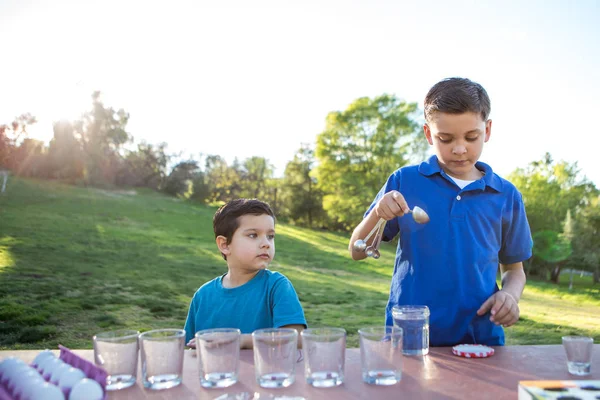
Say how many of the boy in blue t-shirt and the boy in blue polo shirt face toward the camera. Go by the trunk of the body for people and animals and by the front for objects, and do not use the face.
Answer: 2

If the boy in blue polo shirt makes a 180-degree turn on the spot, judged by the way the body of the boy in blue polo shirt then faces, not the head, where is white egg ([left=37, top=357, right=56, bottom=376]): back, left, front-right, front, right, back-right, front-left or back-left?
back-left

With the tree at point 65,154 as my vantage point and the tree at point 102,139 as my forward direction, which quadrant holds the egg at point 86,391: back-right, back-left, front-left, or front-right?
back-right

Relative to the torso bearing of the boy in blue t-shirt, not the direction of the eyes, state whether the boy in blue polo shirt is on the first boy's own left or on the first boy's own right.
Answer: on the first boy's own left

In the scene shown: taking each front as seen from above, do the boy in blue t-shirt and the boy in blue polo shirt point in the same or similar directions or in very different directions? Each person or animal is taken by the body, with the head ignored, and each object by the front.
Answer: same or similar directions

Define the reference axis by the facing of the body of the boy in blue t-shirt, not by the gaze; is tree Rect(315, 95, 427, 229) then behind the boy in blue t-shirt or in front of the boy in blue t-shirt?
behind

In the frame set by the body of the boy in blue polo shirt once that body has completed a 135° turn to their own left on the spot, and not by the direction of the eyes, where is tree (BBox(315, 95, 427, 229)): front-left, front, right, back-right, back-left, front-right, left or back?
front-left

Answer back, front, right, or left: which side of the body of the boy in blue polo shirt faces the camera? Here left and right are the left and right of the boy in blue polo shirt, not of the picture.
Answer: front

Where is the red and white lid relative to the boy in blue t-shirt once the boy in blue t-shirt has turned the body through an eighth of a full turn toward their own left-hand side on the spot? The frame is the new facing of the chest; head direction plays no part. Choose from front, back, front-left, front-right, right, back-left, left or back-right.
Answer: front

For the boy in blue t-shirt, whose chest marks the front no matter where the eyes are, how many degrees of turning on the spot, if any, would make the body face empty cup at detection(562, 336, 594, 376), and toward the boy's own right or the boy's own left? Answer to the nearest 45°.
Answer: approximately 45° to the boy's own left

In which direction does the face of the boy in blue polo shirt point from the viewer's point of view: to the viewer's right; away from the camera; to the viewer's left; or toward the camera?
toward the camera

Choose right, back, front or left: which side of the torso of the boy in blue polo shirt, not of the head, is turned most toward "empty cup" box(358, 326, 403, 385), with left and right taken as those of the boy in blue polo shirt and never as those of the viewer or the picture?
front

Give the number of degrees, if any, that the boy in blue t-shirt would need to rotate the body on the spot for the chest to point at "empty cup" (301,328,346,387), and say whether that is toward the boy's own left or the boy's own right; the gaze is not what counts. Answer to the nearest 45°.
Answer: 0° — they already face it

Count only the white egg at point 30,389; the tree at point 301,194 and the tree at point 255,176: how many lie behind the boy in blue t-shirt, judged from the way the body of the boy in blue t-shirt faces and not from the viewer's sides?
2

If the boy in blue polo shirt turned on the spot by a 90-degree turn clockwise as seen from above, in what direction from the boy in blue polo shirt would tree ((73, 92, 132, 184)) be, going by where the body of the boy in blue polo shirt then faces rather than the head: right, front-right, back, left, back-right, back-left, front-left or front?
front-right

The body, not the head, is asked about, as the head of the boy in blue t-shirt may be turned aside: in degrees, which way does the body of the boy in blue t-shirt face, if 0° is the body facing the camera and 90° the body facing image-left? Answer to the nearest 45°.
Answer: approximately 0°

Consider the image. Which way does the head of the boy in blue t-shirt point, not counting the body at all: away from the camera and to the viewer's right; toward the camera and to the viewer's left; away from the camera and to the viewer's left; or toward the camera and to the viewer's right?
toward the camera and to the viewer's right
